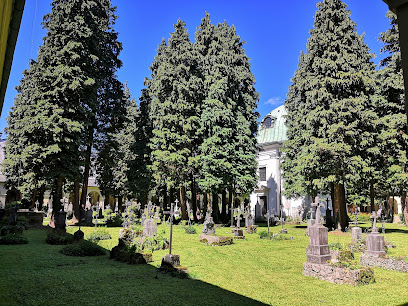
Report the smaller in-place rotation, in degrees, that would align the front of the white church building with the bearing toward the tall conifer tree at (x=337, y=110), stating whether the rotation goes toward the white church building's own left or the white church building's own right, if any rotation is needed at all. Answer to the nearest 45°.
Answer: approximately 45° to the white church building's own left

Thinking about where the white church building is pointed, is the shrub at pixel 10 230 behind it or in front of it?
in front

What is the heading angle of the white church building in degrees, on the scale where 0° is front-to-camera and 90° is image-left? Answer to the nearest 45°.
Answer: approximately 45°

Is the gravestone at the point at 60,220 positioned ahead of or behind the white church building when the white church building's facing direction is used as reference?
ahead

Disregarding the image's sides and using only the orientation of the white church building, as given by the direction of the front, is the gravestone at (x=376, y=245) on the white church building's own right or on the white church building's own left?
on the white church building's own left

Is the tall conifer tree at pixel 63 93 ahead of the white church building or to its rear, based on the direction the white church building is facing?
ahead
